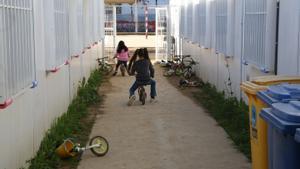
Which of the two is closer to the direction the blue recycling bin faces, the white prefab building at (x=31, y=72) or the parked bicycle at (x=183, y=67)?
the white prefab building

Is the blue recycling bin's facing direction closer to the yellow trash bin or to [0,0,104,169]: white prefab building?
the white prefab building

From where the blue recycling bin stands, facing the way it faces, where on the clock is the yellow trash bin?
The yellow trash bin is roughly at 4 o'clock from the blue recycling bin.

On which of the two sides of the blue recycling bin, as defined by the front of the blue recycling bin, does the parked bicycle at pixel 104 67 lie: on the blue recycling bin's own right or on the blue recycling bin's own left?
on the blue recycling bin's own right

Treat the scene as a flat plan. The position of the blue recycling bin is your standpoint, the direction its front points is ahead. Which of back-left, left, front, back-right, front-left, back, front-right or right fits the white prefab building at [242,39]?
back-right

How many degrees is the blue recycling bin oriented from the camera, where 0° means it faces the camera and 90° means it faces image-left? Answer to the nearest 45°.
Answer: approximately 45°

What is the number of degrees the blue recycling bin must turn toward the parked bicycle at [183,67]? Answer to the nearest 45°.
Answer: approximately 135° to its right

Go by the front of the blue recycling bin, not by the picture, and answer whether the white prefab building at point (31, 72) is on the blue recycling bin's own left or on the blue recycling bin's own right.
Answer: on the blue recycling bin's own right
